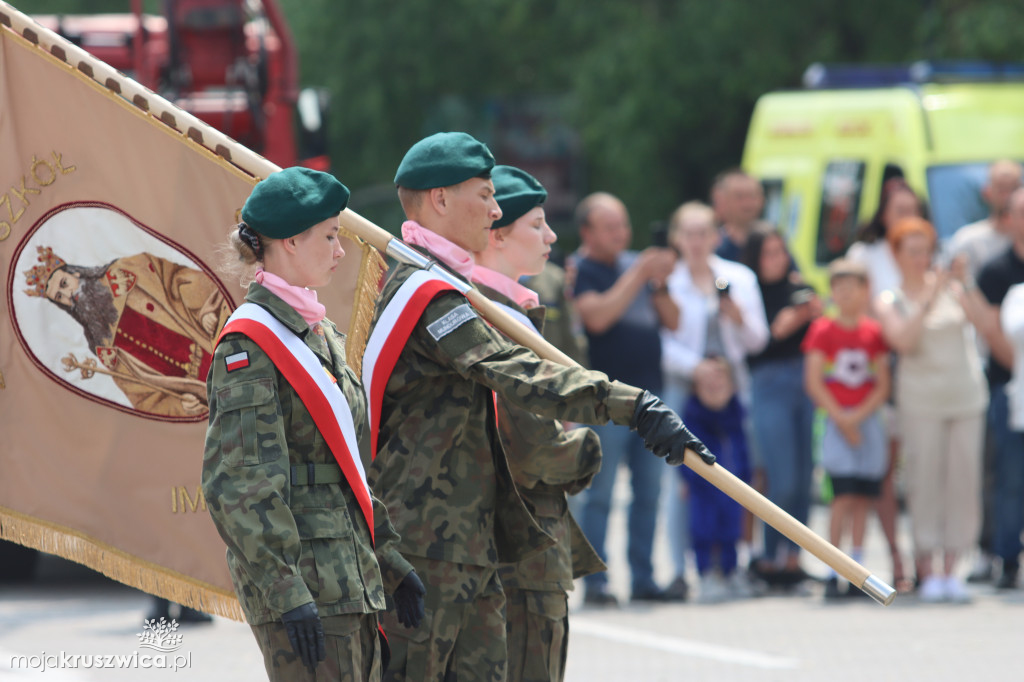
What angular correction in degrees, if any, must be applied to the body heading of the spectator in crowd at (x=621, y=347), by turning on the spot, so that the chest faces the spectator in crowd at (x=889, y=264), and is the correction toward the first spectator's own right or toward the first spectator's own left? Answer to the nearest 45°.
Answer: approximately 90° to the first spectator's own left

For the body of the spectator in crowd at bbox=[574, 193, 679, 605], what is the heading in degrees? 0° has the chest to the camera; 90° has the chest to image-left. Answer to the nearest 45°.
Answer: approximately 315°

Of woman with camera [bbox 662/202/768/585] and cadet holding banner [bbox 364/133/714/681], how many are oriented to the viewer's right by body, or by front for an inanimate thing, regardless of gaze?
1

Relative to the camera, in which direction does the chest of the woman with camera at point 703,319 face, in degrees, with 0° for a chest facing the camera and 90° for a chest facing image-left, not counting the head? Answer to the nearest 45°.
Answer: approximately 0°

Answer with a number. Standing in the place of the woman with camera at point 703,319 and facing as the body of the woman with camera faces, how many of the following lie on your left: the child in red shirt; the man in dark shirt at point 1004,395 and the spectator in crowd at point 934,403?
3

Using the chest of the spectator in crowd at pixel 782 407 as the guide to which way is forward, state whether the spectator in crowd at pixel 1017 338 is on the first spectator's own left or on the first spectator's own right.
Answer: on the first spectator's own left

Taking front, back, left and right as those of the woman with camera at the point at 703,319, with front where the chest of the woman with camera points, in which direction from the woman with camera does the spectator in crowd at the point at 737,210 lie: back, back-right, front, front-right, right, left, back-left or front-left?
back

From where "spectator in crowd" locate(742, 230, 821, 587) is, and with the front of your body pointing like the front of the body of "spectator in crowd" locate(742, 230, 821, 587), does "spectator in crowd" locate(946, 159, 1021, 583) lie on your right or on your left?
on your left

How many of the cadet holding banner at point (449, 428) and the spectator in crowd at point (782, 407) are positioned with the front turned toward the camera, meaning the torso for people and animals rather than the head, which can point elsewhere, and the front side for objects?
1

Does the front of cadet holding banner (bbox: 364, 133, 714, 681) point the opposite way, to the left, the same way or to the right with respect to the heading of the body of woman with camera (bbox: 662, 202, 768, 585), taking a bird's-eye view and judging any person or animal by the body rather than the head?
to the left

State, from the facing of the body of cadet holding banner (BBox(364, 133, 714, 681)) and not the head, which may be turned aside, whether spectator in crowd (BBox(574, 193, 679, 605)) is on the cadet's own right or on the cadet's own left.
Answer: on the cadet's own left
